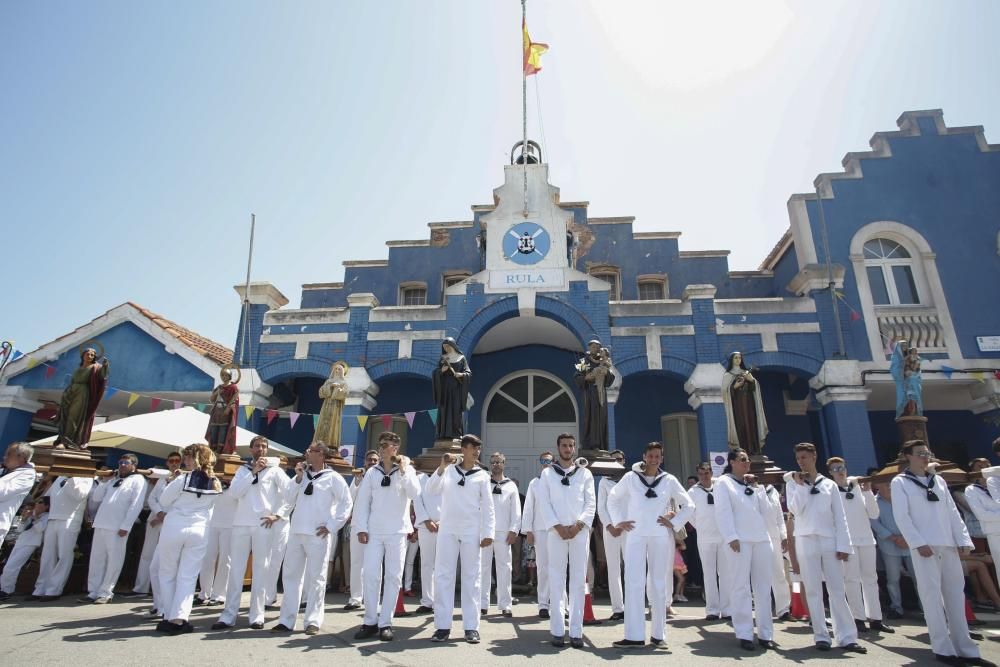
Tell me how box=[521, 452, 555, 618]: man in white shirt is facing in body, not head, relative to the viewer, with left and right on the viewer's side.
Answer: facing the viewer

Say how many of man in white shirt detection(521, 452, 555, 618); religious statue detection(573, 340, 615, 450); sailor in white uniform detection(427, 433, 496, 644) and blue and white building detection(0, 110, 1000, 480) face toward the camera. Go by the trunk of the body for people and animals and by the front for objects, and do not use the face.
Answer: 4

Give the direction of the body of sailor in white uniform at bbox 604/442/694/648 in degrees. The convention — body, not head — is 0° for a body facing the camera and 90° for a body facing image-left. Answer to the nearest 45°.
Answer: approximately 0°

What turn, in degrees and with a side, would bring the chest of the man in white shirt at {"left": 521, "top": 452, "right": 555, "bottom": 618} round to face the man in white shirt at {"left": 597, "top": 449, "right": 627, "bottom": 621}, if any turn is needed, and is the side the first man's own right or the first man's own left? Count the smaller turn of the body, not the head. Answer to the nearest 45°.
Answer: approximately 90° to the first man's own left

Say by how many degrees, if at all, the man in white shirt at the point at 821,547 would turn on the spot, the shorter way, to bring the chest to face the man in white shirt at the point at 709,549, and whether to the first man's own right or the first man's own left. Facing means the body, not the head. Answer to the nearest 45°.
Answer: approximately 135° to the first man's own right

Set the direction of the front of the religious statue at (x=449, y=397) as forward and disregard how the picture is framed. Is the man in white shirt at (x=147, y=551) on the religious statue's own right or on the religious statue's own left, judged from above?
on the religious statue's own right

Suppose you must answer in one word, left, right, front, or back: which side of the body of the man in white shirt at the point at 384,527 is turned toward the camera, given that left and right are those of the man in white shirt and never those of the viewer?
front

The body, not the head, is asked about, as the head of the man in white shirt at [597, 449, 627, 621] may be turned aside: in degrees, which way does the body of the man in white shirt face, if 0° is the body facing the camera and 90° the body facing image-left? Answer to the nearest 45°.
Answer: approximately 0°

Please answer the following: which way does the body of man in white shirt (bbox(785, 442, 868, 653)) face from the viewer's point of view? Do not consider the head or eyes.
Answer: toward the camera

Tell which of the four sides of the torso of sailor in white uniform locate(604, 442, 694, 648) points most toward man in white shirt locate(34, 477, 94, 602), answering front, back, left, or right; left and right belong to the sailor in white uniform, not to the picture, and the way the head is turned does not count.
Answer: right

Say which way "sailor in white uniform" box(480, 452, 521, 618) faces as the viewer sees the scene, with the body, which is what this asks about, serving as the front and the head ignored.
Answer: toward the camera

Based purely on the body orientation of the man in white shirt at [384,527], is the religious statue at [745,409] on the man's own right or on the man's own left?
on the man's own left
